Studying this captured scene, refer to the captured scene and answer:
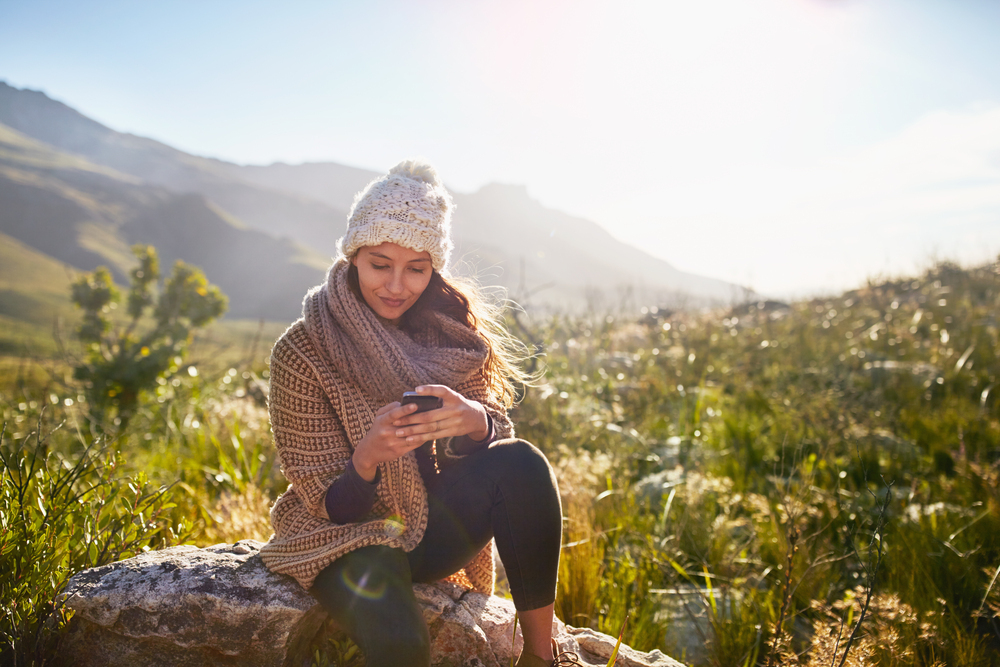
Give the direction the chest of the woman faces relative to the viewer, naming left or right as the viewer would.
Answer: facing the viewer and to the right of the viewer
